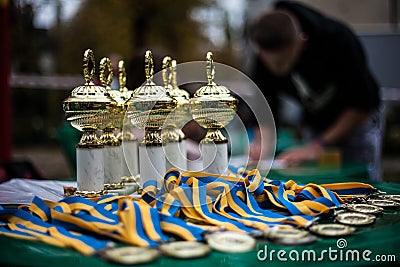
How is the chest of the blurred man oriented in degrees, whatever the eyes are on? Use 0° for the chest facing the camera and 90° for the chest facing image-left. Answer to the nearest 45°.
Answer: approximately 45°

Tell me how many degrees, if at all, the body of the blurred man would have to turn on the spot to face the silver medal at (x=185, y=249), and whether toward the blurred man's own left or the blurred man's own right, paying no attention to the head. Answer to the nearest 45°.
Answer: approximately 45° to the blurred man's own left

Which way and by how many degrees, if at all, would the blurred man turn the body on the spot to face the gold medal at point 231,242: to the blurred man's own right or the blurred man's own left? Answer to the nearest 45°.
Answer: approximately 45° to the blurred man's own left

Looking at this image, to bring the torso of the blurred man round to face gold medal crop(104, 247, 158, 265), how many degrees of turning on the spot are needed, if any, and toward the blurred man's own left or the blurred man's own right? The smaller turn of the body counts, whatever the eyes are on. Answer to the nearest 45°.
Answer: approximately 45° to the blurred man's own left

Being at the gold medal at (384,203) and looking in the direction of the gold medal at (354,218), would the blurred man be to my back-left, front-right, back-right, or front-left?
back-right

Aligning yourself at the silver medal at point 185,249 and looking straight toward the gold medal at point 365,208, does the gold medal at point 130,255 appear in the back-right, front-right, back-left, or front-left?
back-left

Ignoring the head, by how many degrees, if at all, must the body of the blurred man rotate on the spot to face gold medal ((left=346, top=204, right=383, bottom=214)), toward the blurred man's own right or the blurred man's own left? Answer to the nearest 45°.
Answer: approximately 45° to the blurred man's own left
